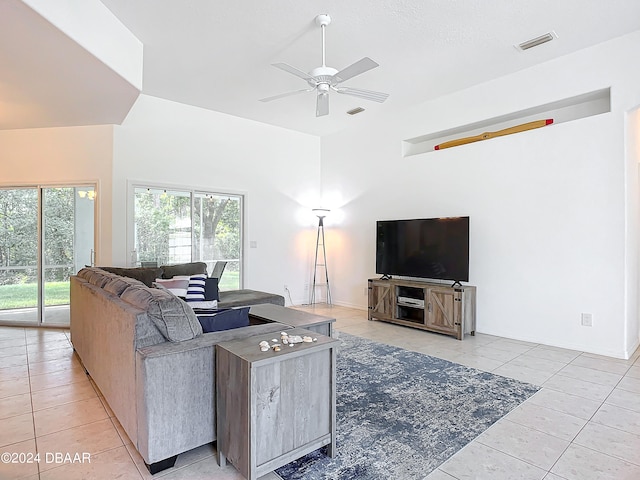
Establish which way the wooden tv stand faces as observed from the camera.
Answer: facing the viewer and to the left of the viewer

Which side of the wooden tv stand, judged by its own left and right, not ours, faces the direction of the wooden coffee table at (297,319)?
front

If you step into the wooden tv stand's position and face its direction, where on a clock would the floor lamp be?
The floor lamp is roughly at 3 o'clock from the wooden tv stand.

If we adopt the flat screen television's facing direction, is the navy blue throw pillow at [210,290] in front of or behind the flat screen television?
in front

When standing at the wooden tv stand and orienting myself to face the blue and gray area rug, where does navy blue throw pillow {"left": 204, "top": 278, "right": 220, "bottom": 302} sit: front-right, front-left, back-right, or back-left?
front-right

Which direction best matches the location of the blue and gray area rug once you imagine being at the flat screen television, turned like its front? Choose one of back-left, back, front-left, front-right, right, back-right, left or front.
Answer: front-left

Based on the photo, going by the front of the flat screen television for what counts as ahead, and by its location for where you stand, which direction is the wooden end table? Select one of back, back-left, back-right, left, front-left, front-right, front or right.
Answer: front-left

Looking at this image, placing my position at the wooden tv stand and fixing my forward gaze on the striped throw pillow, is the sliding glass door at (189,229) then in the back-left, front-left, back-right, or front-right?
front-right

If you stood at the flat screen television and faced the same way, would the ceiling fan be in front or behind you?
in front

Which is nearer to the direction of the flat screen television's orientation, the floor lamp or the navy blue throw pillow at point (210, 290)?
the navy blue throw pillow

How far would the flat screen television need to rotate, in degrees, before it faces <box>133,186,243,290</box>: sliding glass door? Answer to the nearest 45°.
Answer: approximately 45° to its right
